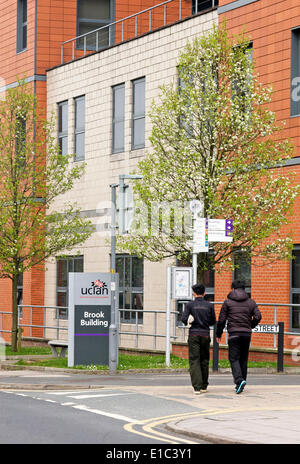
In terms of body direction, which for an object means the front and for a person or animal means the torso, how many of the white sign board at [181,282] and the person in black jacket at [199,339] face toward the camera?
1

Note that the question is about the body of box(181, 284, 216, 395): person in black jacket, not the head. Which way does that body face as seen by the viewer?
away from the camera

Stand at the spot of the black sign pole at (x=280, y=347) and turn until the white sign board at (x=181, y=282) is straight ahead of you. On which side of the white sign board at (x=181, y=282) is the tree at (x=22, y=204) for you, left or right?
right

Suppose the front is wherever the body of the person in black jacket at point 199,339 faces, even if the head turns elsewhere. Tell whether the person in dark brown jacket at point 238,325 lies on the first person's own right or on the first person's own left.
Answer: on the first person's own right

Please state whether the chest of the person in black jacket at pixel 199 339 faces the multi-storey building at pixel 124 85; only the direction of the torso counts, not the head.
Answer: yes

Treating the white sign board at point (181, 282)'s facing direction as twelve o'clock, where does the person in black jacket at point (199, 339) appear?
The person in black jacket is roughly at 12 o'clock from the white sign board.

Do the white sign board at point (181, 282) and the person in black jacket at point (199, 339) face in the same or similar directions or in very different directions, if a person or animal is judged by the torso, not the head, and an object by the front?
very different directions

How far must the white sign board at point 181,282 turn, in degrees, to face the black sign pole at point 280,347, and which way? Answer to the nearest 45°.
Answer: approximately 90° to its left

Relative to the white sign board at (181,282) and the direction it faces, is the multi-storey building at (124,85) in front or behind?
behind

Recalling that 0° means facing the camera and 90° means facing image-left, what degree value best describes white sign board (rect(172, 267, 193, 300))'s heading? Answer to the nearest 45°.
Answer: approximately 0°
